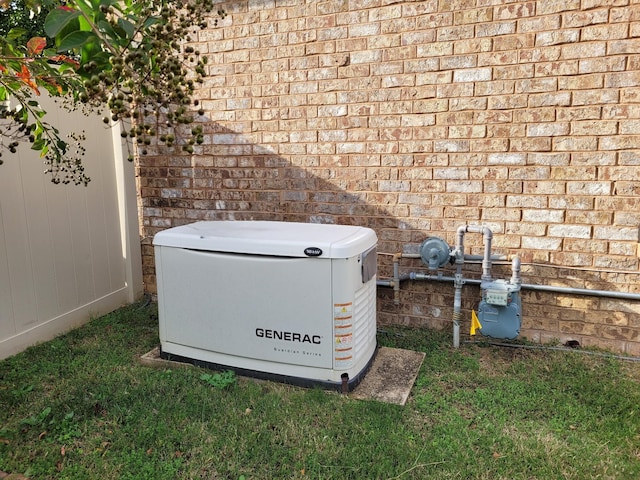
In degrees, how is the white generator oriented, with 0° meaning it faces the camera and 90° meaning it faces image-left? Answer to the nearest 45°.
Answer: approximately 45°

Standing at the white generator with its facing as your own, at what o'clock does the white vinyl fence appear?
The white vinyl fence is roughly at 3 o'clock from the white generator.

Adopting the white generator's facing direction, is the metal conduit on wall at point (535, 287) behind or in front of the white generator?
behind

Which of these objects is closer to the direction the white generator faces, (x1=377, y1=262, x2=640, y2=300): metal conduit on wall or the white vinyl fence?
the white vinyl fence
